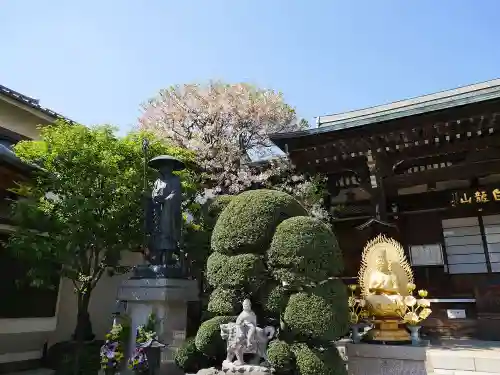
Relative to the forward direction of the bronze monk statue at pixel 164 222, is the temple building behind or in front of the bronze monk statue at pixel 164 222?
behind

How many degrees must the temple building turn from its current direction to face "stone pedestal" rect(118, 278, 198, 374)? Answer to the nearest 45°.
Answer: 0° — it already faces it

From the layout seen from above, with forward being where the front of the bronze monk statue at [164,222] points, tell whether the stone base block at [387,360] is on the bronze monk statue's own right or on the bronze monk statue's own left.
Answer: on the bronze monk statue's own left

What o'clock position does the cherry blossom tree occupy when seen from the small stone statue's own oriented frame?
The cherry blossom tree is roughly at 6 o'clock from the small stone statue.

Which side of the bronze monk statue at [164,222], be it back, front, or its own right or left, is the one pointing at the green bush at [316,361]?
left

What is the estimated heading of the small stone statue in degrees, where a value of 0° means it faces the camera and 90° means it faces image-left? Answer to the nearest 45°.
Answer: approximately 0°

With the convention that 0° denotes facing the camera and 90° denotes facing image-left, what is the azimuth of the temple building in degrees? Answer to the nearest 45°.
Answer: approximately 45°

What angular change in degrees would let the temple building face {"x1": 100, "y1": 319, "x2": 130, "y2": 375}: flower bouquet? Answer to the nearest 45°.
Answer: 0° — it already faces it
